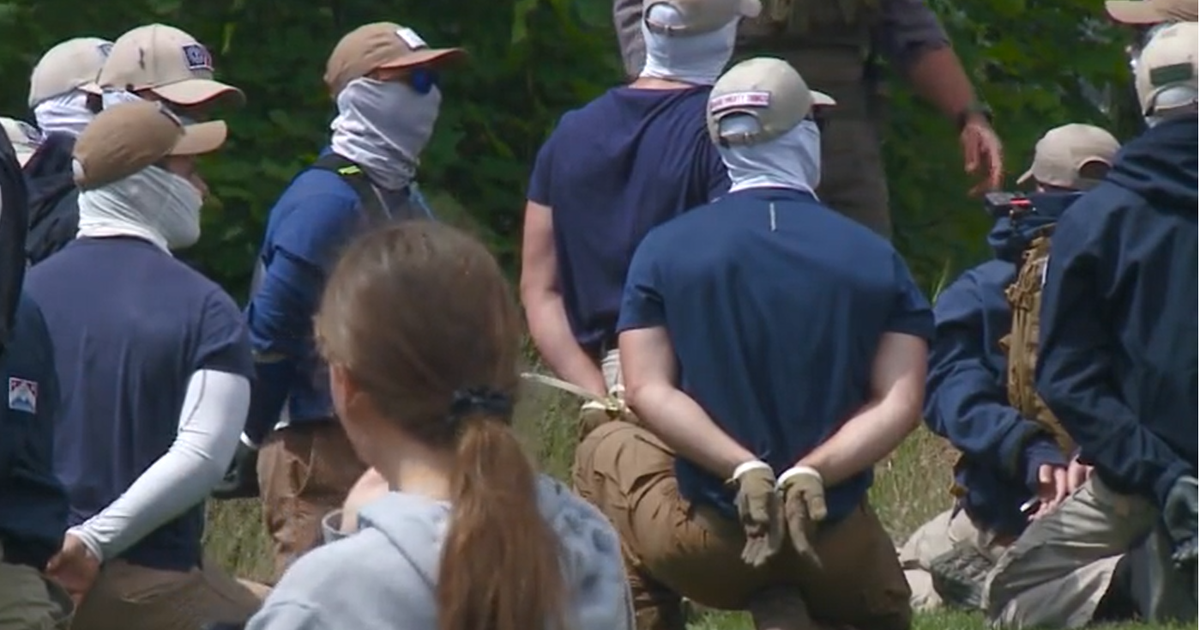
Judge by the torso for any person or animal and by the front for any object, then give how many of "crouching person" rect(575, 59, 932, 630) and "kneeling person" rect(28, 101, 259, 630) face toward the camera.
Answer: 0

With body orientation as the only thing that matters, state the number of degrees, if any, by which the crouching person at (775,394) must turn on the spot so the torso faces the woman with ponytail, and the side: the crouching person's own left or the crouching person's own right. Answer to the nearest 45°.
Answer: approximately 180°

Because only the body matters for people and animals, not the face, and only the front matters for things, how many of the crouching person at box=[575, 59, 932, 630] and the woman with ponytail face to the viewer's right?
0

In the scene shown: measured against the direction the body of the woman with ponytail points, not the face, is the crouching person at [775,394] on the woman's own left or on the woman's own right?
on the woman's own right

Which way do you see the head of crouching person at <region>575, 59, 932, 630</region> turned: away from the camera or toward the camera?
away from the camera

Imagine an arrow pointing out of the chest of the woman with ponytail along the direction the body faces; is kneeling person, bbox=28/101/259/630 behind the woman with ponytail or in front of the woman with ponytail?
in front

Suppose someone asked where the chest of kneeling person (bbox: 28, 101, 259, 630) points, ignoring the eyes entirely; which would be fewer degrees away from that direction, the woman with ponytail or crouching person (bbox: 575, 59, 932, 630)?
the crouching person

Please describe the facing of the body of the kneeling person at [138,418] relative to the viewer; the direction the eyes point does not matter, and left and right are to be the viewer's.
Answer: facing away from the viewer and to the right of the viewer

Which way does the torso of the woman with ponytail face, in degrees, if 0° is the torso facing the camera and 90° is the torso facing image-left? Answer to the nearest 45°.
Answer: approximately 135°

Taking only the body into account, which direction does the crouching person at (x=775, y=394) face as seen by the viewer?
away from the camera
